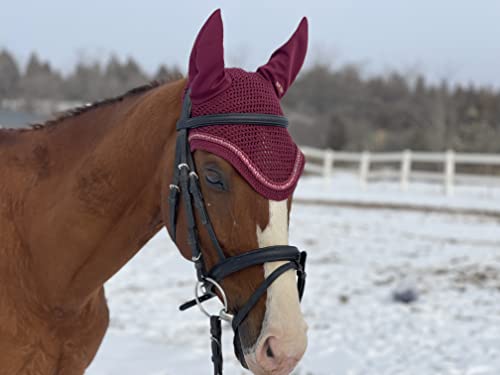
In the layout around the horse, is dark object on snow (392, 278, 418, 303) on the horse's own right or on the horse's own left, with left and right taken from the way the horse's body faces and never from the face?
on the horse's own left

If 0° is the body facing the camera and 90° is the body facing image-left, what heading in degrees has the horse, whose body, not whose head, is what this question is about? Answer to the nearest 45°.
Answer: approximately 315°
